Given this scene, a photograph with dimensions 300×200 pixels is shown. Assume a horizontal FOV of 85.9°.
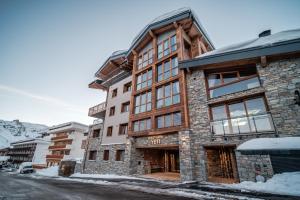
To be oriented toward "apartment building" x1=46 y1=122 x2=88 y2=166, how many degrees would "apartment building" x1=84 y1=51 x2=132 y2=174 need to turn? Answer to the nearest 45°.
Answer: approximately 90° to its right

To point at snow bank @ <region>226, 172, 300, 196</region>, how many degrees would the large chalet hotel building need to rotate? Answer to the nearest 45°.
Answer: approximately 90° to its left

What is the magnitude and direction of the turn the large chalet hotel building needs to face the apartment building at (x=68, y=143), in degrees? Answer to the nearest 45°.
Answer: approximately 90° to its right

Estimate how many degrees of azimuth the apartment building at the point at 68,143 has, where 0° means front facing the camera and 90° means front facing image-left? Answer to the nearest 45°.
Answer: approximately 45°

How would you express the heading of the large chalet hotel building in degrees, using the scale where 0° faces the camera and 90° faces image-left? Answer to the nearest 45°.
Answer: approximately 45°

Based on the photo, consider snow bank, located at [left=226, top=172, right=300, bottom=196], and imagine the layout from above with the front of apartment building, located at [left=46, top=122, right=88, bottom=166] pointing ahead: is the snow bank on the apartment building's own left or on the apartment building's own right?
on the apartment building's own left

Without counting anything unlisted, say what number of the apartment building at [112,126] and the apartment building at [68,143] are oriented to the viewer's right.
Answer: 0

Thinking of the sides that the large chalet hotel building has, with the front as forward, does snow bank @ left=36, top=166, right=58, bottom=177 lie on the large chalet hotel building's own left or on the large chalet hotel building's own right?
on the large chalet hotel building's own right
